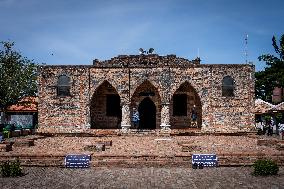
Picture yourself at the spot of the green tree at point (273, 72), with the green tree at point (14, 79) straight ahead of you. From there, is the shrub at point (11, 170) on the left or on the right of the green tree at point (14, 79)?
left

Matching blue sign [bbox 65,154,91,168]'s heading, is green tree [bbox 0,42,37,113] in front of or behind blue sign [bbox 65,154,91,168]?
behind

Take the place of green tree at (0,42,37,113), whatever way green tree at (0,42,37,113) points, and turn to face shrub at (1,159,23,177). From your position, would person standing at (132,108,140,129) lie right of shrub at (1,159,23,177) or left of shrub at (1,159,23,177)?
left

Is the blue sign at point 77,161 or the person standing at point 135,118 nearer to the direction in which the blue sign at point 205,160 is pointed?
the blue sign

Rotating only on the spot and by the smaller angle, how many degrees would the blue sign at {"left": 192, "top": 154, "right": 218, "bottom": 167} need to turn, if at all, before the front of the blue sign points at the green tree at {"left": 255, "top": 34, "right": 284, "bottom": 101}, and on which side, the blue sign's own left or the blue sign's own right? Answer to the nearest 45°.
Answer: approximately 180°

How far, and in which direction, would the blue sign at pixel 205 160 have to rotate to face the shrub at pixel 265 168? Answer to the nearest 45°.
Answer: approximately 45° to its left

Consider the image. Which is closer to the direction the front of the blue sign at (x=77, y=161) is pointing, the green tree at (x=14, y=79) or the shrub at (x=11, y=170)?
the shrub

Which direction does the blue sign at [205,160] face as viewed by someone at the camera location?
facing the viewer

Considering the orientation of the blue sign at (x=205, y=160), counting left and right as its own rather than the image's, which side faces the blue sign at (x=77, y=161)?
right

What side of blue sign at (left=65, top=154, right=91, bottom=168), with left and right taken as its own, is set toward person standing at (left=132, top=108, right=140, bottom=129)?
back

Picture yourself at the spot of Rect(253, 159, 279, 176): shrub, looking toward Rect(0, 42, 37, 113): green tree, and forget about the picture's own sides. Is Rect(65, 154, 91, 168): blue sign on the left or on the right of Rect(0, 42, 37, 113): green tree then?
left

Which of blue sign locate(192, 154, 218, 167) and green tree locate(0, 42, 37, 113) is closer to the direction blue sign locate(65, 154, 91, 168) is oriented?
the blue sign

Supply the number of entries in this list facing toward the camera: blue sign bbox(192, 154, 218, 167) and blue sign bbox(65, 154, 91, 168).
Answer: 2

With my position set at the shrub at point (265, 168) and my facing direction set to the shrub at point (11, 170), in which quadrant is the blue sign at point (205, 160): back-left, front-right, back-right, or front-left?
front-right

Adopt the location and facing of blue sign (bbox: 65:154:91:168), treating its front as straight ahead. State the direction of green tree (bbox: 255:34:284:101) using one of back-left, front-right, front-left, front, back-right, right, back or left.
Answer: back-left

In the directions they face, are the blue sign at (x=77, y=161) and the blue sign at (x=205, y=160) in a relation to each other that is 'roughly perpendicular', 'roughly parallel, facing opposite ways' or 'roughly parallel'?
roughly parallel

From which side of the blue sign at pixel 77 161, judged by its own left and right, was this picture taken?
front
